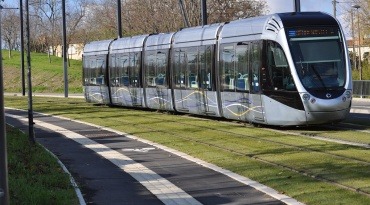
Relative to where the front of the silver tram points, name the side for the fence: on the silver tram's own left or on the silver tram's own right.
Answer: on the silver tram's own left

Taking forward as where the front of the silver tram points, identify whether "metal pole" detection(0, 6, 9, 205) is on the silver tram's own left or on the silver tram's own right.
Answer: on the silver tram's own right

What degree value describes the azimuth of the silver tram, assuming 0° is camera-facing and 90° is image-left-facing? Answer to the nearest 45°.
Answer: approximately 315°
